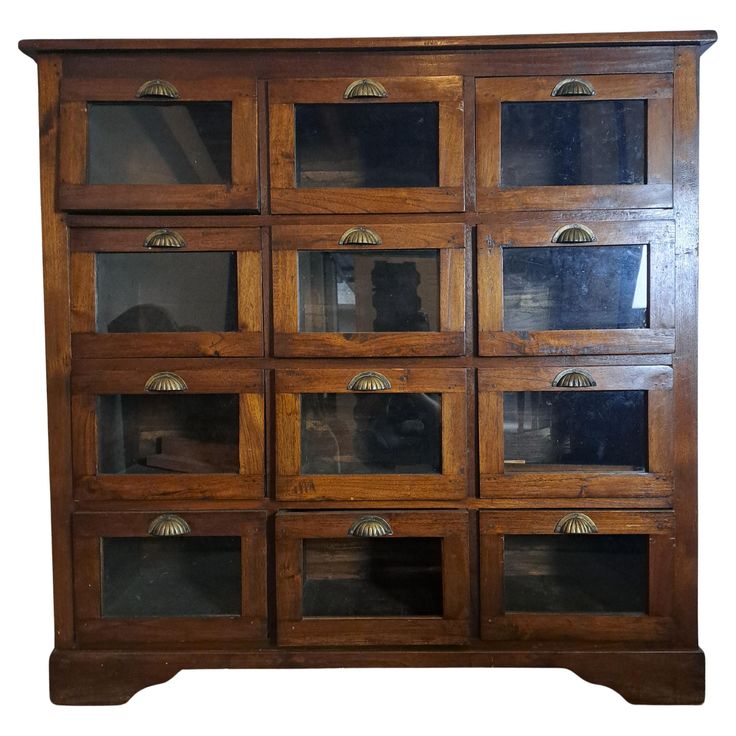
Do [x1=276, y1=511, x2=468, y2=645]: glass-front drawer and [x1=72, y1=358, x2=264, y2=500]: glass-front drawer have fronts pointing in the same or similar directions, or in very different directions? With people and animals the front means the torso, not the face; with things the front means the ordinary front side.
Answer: same or similar directions

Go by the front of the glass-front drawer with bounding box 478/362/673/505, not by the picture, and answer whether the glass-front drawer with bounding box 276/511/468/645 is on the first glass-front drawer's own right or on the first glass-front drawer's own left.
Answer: on the first glass-front drawer's own right

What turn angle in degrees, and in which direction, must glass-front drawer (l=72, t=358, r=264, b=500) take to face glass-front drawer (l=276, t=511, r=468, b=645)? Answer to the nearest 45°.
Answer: approximately 90° to its left

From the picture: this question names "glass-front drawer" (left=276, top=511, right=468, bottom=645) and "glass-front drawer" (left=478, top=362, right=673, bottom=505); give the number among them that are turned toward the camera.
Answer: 2

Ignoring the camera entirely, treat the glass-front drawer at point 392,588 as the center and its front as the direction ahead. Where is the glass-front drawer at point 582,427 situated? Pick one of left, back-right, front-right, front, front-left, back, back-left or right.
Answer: left

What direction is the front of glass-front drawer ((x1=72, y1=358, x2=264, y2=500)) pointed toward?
toward the camera

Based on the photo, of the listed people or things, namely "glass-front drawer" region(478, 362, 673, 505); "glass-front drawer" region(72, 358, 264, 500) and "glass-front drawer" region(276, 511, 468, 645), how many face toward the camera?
3

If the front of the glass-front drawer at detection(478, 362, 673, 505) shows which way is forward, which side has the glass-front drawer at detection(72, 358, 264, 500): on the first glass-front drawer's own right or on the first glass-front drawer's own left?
on the first glass-front drawer's own right

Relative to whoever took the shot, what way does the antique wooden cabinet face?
facing the viewer

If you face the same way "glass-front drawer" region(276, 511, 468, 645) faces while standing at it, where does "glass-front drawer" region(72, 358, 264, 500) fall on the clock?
"glass-front drawer" region(72, 358, 264, 500) is roughly at 3 o'clock from "glass-front drawer" region(276, 511, 468, 645).

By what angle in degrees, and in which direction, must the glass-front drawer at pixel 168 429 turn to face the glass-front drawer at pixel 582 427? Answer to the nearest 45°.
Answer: approximately 90° to its left
